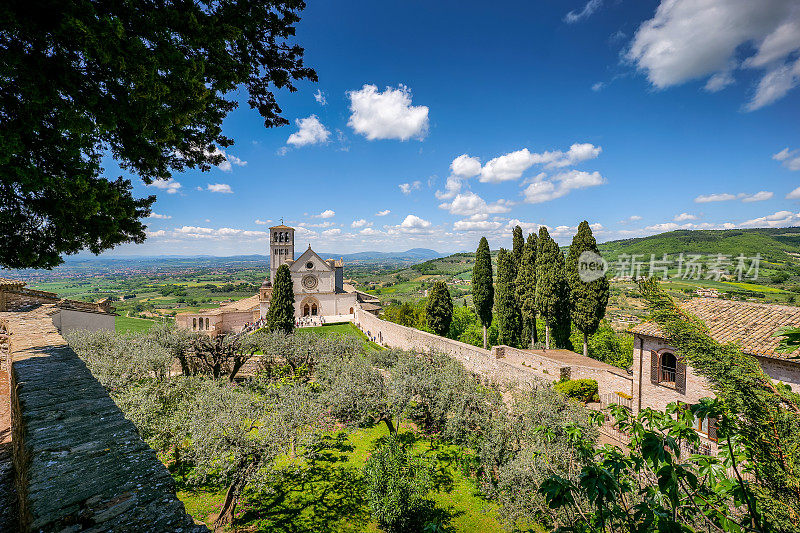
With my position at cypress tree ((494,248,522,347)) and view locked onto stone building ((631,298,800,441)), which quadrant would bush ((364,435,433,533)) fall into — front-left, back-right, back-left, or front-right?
front-right

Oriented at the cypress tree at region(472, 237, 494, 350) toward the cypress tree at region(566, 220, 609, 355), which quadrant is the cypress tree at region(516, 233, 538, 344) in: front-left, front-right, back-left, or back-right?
front-left

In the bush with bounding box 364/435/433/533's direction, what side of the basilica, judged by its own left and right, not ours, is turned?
front

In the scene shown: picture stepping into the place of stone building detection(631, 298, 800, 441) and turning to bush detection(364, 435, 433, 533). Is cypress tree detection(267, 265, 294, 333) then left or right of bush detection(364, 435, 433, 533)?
right

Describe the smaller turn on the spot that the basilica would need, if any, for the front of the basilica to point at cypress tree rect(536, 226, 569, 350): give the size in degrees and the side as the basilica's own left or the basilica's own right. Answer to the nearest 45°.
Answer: approximately 45° to the basilica's own left

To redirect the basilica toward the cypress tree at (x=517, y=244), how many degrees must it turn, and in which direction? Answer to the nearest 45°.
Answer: approximately 45° to its left

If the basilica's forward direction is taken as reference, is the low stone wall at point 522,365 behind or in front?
in front

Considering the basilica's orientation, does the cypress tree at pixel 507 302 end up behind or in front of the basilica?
in front

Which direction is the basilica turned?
toward the camera
